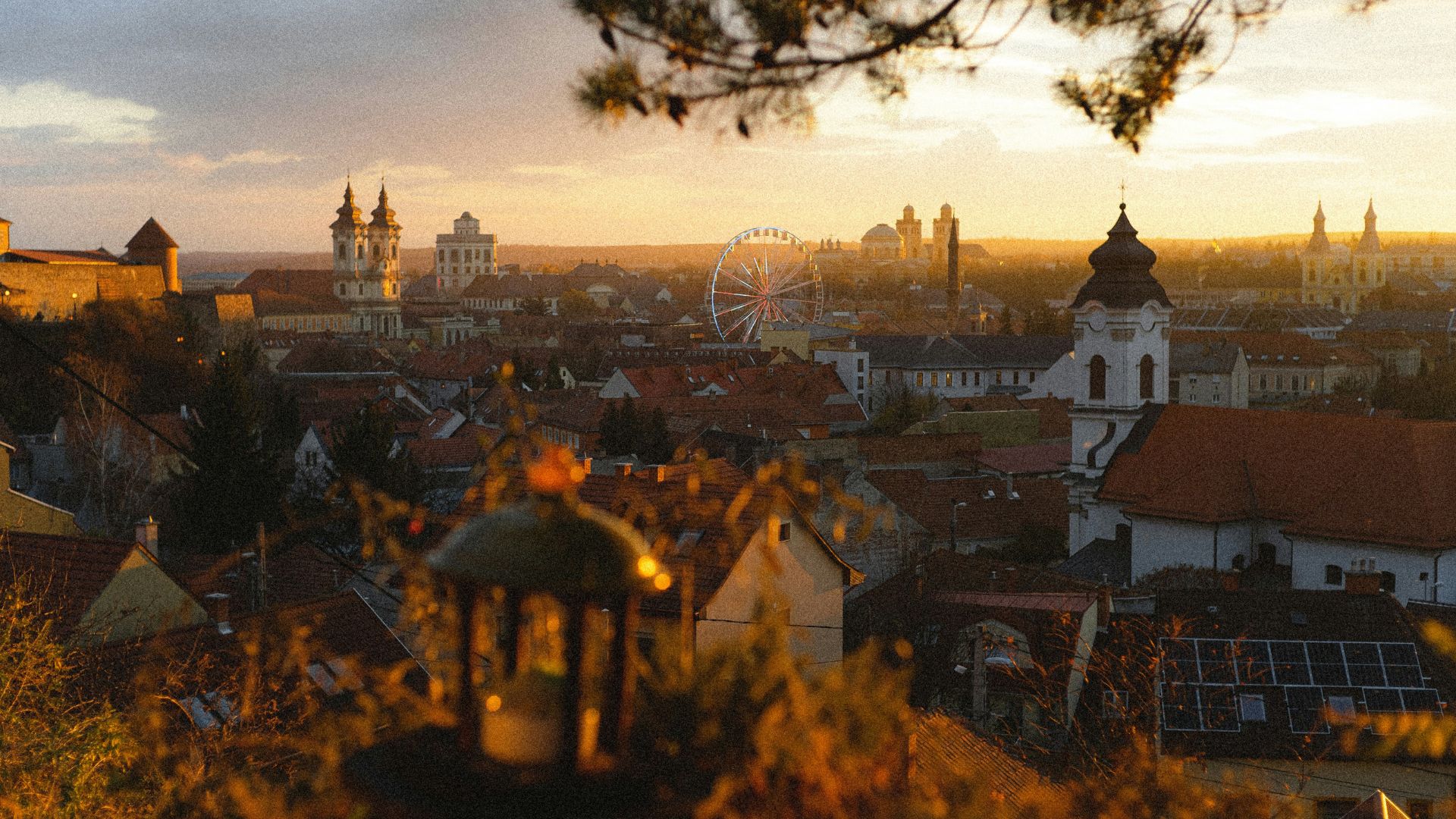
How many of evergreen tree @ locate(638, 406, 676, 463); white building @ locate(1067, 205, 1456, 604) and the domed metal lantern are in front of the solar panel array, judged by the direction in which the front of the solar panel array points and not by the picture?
1

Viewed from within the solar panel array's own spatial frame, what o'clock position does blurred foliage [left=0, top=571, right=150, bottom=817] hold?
The blurred foliage is roughly at 1 o'clock from the solar panel array.

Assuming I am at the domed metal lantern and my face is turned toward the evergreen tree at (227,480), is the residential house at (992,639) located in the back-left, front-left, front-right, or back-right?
front-right

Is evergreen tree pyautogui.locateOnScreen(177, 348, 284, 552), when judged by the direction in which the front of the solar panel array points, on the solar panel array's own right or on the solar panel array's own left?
on the solar panel array's own right

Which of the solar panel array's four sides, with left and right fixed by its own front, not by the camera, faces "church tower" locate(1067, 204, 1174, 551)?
back

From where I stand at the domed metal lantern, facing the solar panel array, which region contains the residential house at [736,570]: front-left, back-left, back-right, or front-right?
front-left

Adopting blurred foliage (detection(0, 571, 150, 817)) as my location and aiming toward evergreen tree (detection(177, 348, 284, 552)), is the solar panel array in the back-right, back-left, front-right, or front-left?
front-right

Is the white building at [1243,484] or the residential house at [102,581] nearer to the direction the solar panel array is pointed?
the residential house

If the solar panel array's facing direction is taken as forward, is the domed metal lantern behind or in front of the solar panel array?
in front

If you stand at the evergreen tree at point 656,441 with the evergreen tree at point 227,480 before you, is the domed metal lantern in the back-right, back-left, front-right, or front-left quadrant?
front-left

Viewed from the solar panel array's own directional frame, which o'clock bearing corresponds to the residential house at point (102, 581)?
The residential house is roughly at 2 o'clock from the solar panel array.

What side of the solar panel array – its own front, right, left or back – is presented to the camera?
front

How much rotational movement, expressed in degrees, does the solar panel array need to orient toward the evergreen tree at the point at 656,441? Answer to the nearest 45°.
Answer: approximately 135° to its right

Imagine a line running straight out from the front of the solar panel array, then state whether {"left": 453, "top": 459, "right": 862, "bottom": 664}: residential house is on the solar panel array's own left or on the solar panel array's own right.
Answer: on the solar panel array's own right

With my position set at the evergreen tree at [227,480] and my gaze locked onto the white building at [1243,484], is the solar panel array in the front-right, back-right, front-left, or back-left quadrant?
front-right
